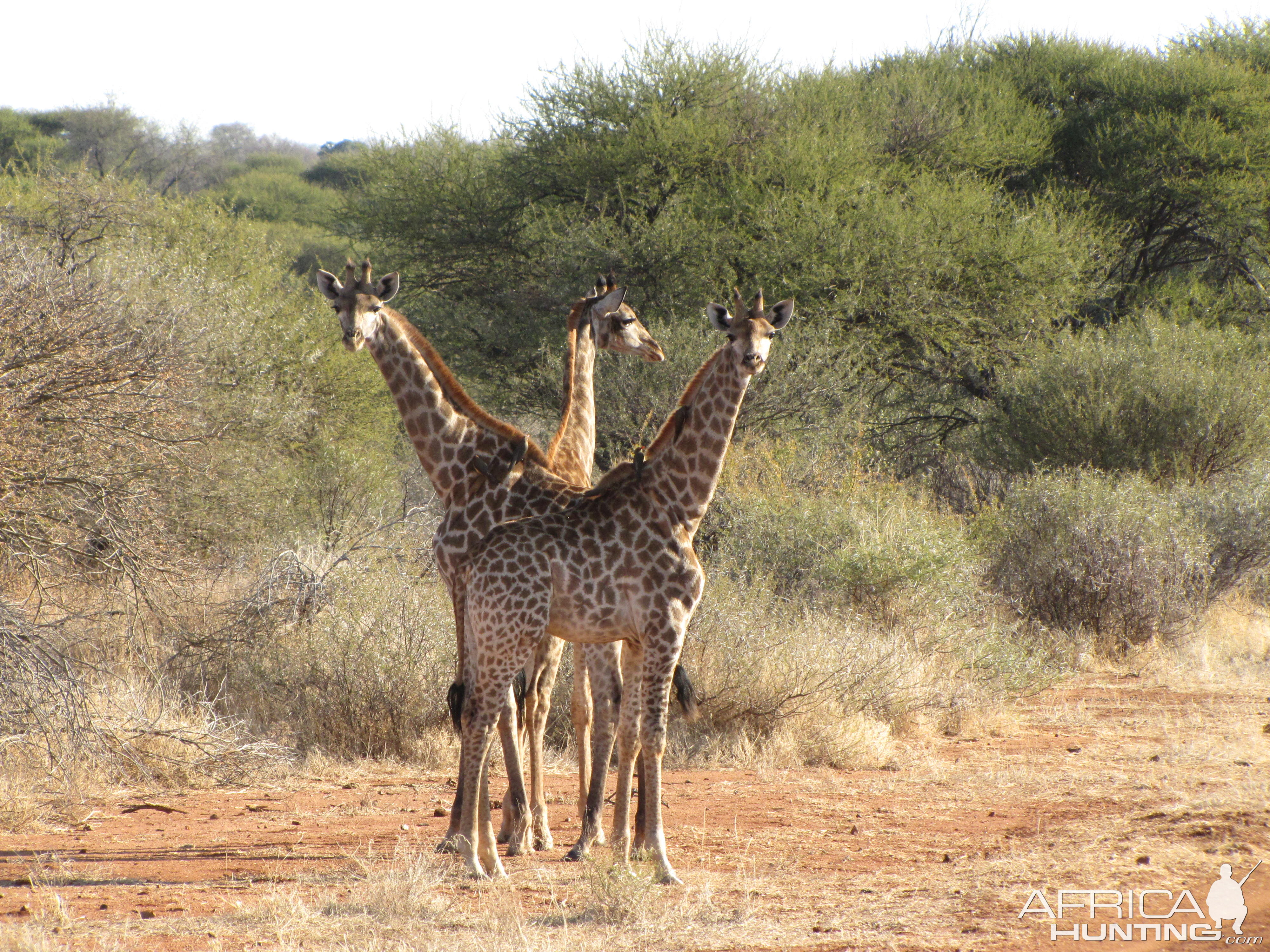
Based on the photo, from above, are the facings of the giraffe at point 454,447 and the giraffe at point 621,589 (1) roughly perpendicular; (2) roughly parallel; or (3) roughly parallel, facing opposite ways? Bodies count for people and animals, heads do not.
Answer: roughly parallel, facing opposite ways

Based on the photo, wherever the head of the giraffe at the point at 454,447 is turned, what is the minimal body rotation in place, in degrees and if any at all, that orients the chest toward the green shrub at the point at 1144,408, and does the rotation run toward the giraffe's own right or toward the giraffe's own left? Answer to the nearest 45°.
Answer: approximately 135° to the giraffe's own right

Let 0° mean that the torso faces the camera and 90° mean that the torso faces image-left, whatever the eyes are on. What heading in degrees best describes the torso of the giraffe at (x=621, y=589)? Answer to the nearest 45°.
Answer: approximately 270°

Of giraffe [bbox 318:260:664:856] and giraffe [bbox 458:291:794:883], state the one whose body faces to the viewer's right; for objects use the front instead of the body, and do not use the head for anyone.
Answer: giraffe [bbox 458:291:794:883]

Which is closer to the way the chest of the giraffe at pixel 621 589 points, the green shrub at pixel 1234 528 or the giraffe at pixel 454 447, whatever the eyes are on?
the green shrub

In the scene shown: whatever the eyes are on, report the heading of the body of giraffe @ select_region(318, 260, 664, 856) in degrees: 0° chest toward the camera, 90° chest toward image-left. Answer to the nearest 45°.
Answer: approximately 90°

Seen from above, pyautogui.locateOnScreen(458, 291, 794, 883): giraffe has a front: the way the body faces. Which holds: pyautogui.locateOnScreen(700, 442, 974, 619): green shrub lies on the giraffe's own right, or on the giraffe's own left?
on the giraffe's own left

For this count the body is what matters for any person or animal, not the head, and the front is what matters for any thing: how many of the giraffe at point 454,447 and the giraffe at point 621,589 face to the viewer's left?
1

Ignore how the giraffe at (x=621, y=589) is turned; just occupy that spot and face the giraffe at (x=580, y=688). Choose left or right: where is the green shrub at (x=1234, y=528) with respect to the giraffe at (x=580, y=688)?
right
